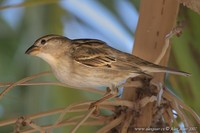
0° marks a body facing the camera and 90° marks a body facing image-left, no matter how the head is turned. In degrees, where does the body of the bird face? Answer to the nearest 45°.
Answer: approximately 90°
